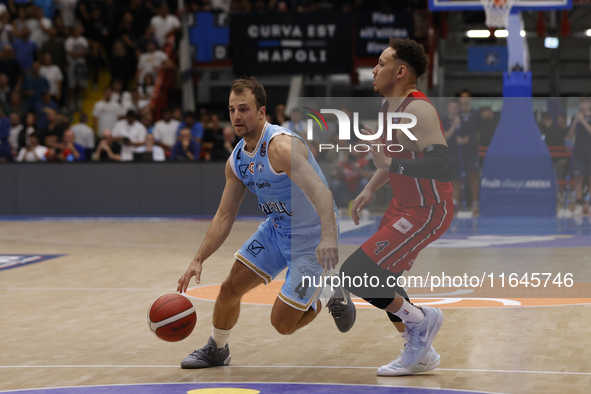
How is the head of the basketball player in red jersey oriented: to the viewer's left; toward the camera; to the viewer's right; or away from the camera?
to the viewer's left

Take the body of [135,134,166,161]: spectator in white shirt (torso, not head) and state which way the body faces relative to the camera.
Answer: toward the camera

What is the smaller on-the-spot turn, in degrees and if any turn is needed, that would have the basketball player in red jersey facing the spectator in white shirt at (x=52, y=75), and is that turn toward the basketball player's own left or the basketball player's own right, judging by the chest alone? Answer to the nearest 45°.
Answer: approximately 45° to the basketball player's own right

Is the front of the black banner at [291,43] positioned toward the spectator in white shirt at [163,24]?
no

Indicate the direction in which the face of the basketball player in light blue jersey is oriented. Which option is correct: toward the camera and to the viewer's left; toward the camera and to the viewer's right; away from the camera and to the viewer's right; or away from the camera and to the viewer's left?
toward the camera and to the viewer's left

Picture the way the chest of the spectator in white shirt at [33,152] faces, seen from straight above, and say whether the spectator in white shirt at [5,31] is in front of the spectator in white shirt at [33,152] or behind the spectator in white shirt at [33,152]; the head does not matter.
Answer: behind

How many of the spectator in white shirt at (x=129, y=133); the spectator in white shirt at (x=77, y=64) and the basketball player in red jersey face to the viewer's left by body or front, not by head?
1

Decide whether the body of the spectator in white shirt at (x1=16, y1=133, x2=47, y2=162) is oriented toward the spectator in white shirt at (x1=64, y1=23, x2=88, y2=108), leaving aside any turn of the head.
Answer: no

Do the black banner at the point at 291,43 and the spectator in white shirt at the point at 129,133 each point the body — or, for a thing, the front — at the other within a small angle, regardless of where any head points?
no

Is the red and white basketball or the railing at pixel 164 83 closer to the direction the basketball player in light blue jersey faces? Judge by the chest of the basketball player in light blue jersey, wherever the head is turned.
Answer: the red and white basketball

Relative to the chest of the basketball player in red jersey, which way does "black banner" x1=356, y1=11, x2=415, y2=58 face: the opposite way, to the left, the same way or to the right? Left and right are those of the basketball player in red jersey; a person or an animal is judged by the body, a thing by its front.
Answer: to the left

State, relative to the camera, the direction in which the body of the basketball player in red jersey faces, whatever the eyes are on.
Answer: to the viewer's left

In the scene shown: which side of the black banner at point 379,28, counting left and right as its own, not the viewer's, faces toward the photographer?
front

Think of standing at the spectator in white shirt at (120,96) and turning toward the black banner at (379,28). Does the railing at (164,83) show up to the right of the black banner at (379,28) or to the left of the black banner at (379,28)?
left

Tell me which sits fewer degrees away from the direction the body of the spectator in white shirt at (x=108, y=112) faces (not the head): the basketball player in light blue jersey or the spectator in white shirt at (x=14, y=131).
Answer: the basketball player in light blue jersey

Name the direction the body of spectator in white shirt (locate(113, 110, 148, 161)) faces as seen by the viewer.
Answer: toward the camera

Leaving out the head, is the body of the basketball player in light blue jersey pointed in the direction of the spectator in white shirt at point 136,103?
no

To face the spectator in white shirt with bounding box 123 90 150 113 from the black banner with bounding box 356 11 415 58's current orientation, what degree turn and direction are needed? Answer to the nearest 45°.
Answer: approximately 90° to its right
